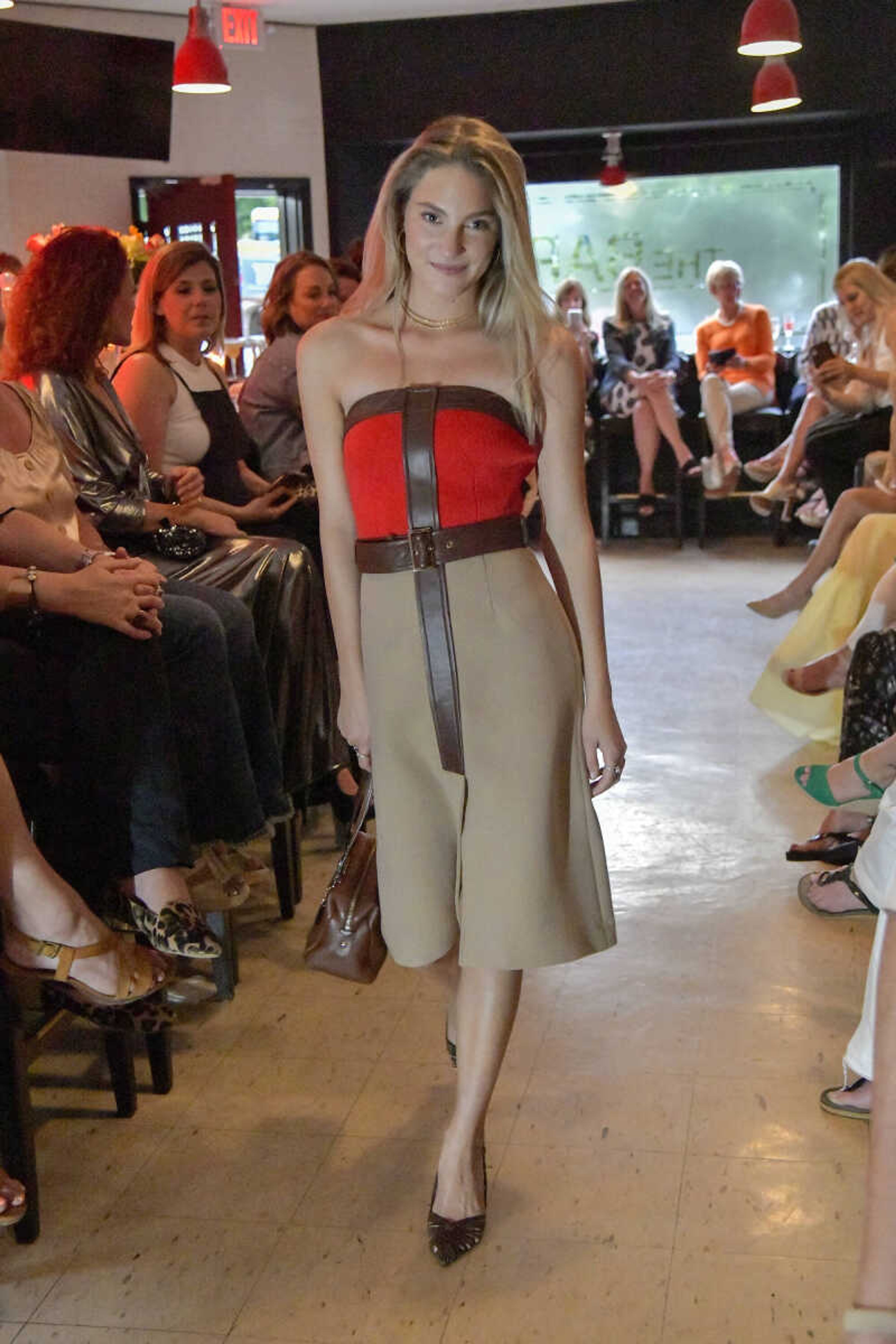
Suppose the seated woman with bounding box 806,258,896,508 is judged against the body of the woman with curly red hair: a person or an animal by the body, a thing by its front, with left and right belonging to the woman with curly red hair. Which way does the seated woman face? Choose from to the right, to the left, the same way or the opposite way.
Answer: the opposite way

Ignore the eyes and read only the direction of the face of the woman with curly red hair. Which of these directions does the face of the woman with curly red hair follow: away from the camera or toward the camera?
away from the camera

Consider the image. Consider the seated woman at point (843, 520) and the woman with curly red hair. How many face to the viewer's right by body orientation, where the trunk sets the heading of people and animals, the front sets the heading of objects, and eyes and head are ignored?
1

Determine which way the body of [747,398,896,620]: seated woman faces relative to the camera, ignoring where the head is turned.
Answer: to the viewer's left

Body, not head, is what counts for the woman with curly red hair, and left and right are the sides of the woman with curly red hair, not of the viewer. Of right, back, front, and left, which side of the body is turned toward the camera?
right

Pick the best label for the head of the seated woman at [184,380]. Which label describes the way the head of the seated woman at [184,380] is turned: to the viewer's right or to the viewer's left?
to the viewer's right

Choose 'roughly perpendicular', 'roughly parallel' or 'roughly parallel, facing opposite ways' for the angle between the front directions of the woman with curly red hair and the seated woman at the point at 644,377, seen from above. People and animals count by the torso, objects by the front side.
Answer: roughly perpendicular

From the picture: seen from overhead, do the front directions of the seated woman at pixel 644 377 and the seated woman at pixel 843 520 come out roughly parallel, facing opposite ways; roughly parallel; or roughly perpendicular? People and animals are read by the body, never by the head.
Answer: roughly perpendicular

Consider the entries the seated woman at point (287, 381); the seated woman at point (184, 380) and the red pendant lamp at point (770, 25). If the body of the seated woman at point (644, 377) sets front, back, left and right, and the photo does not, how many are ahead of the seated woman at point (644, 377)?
3

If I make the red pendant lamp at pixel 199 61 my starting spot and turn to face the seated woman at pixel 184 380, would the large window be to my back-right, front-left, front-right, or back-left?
back-left

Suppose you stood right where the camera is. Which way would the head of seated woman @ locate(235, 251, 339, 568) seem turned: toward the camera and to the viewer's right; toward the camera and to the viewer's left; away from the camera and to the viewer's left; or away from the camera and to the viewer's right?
toward the camera and to the viewer's right

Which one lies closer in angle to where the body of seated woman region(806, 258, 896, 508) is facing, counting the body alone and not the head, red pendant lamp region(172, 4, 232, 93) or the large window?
the red pendant lamp

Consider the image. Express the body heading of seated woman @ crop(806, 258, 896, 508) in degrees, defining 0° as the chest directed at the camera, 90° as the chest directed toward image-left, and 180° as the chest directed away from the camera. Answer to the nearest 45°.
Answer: approximately 45°

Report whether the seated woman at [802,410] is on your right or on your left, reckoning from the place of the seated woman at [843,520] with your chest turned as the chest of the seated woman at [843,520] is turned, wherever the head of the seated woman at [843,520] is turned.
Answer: on your right
